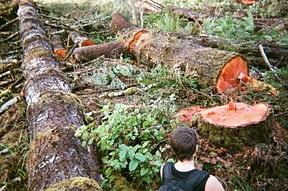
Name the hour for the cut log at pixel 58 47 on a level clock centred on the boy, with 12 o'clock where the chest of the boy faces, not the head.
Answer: The cut log is roughly at 11 o'clock from the boy.

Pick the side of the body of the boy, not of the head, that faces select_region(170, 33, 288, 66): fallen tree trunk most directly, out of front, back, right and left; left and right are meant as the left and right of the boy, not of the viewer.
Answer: front

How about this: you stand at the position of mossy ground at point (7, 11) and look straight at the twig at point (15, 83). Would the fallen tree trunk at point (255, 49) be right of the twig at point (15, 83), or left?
left

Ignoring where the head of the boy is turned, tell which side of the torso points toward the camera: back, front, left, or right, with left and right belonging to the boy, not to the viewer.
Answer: back

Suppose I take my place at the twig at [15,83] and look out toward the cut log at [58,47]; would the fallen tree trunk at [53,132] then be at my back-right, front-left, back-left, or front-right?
back-right

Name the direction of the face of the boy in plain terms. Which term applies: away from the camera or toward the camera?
away from the camera

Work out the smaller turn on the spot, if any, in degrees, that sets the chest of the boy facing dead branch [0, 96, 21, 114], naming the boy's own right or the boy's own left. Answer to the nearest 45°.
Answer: approximately 45° to the boy's own left

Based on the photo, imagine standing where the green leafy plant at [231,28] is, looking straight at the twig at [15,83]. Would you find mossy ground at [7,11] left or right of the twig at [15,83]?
right

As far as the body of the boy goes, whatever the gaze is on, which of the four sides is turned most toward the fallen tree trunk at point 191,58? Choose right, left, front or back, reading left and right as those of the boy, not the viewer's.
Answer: front

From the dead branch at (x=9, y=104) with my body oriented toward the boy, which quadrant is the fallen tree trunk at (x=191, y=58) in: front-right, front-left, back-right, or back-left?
front-left

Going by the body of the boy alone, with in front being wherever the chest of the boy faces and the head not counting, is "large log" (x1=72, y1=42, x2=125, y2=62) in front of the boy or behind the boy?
in front

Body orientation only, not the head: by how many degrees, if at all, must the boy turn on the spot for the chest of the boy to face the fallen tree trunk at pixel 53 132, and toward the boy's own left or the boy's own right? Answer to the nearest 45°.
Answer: approximately 45° to the boy's own left
